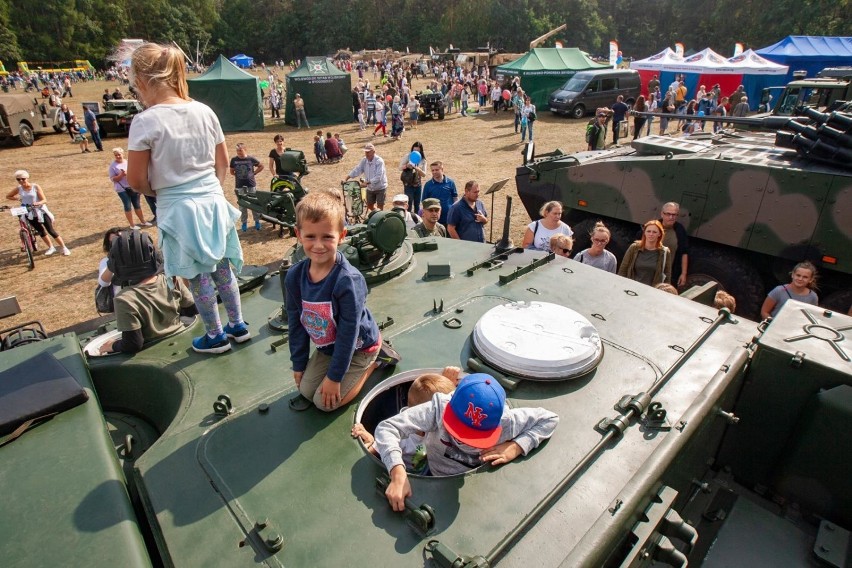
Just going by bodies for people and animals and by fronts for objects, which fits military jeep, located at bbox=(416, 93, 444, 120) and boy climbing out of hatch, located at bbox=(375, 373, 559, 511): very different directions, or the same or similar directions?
same or similar directions

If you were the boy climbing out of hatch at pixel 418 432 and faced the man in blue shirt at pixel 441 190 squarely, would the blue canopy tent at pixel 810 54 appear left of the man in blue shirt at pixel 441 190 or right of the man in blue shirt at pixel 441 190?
right

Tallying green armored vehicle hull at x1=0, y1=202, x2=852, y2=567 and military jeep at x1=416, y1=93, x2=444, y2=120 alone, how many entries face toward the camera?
1

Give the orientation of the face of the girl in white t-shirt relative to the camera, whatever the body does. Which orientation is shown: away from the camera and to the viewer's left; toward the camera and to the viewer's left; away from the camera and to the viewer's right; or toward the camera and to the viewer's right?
away from the camera and to the viewer's left

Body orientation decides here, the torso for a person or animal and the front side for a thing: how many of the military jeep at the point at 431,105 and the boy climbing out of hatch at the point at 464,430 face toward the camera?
2

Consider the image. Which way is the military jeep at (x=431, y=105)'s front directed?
toward the camera

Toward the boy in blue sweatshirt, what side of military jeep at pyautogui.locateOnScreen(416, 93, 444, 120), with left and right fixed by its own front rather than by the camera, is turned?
front

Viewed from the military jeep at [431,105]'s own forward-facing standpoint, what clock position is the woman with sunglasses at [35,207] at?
The woman with sunglasses is roughly at 1 o'clock from the military jeep.

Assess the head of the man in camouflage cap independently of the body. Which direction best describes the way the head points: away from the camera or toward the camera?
toward the camera

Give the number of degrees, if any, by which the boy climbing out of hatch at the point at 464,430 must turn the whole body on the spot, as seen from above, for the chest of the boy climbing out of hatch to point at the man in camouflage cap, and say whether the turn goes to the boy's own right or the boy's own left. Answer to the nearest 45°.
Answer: approximately 180°

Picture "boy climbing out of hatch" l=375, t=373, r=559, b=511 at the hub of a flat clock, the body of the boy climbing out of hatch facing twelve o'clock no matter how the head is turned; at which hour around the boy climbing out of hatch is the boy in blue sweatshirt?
The boy in blue sweatshirt is roughly at 4 o'clock from the boy climbing out of hatch.

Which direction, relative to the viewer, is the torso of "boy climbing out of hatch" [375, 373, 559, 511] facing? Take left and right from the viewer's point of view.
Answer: facing the viewer

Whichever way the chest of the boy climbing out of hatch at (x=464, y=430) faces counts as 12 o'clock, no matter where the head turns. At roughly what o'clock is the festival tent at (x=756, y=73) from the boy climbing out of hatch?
The festival tent is roughly at 7 o'clock from the boy climbing out of hatch.

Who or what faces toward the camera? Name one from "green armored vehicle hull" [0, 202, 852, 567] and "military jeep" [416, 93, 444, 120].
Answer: the military jeep

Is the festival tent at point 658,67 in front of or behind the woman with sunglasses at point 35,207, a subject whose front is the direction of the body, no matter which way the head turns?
behind

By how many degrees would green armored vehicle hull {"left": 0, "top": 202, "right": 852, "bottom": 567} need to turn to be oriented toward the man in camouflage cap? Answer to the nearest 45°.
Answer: approximately 45° to its right

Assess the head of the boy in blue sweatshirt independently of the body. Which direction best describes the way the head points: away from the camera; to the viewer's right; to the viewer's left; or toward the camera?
toward the camera

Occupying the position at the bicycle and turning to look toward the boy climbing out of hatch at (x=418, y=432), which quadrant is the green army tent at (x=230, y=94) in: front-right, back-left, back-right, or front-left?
back-left

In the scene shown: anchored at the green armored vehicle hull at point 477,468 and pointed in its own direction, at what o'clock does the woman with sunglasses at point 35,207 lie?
The woman with sunglasses is roughly at 12 o'clock from the green armored vehicle hull.
